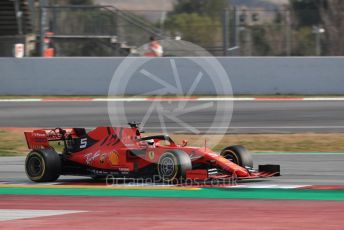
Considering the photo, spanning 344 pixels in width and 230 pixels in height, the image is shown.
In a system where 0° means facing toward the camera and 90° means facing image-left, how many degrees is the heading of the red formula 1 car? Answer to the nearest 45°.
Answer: approximately 315°
